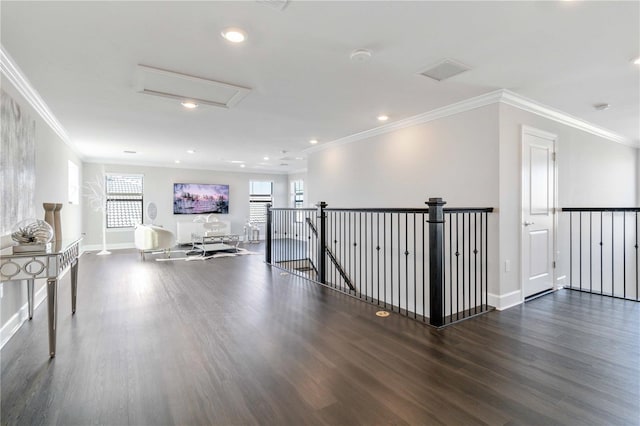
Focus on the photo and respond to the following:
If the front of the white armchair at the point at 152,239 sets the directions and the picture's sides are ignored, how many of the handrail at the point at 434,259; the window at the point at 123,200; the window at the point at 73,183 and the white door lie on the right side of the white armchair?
2

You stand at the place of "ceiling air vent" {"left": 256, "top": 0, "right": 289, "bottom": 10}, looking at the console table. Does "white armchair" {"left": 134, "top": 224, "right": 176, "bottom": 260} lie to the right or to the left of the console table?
right

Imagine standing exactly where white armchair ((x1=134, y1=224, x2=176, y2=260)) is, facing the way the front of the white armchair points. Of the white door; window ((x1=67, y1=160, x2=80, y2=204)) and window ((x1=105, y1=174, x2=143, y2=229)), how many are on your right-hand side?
1

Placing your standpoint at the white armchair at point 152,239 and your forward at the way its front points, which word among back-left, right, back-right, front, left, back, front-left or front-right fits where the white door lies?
right

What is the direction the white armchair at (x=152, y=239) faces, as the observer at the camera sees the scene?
facing away from the viewer and to the right of the viewer

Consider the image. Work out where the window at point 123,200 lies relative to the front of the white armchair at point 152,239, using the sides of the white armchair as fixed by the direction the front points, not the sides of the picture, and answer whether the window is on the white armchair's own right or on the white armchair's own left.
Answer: on the white armchair's own left

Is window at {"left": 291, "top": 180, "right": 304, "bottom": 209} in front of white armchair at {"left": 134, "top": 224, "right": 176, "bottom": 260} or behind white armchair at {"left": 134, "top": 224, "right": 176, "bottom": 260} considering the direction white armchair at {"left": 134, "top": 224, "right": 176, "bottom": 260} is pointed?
in front

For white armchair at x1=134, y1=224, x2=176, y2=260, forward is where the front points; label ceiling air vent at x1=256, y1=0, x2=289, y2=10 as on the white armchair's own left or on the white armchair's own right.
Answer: on the white armchair's own right

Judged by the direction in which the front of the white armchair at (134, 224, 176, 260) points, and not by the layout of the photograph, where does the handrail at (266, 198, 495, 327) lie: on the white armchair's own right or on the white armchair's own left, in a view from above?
on the white armchair's own right

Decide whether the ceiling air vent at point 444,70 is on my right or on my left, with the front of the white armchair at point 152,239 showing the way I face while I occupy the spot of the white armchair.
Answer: on my right

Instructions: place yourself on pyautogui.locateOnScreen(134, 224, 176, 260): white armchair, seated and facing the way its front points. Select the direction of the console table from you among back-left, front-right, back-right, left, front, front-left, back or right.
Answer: back-right
